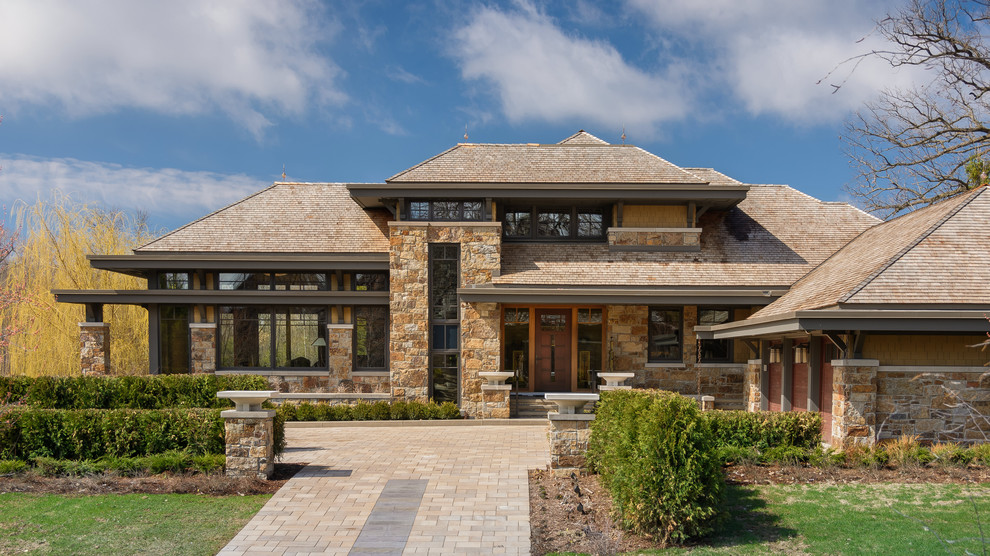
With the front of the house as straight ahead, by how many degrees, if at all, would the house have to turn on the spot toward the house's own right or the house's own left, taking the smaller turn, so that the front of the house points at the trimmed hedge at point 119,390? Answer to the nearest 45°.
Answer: approximately 45° to the house's own right

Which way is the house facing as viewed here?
toward the camera

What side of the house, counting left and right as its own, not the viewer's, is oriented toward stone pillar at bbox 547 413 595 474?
front

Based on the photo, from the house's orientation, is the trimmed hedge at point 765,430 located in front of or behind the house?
in front

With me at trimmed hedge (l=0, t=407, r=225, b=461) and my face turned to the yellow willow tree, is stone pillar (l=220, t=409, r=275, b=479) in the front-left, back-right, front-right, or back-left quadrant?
back-right
